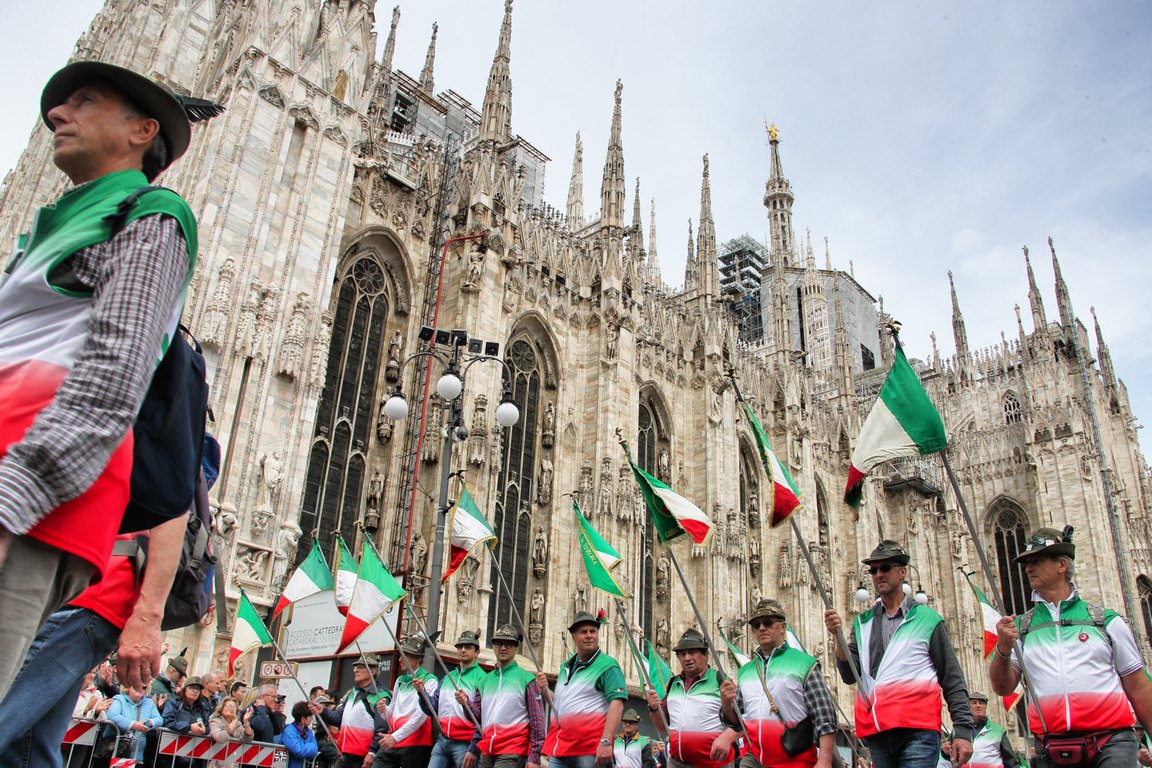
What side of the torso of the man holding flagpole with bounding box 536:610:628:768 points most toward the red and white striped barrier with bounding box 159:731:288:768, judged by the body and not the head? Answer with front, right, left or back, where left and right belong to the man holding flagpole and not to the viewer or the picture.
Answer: right

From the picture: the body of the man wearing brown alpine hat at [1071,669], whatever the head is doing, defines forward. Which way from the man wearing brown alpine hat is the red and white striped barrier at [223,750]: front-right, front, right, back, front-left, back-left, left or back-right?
front-right

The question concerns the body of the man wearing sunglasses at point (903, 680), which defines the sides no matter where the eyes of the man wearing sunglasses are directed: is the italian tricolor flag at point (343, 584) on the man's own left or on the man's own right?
on the man's own right

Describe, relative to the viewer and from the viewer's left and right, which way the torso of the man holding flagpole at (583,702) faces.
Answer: facing the viewer and to the left of the viewer

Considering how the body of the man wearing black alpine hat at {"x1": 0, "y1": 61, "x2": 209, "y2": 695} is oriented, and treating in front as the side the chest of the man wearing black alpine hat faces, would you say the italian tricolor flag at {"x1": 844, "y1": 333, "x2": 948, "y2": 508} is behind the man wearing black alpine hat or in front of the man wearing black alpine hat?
behind

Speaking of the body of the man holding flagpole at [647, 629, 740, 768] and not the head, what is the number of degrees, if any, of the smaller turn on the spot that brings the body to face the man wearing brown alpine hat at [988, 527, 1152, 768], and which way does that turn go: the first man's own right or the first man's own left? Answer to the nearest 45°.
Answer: approximately 90° to the first man's own left

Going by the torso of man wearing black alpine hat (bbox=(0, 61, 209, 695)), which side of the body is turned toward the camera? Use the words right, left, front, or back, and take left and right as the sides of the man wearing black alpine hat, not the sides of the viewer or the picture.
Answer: left

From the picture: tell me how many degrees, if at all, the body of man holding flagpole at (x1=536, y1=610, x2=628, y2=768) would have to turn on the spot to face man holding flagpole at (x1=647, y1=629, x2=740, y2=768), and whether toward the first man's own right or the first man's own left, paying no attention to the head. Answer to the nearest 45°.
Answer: approximately 135° to the first man's own left

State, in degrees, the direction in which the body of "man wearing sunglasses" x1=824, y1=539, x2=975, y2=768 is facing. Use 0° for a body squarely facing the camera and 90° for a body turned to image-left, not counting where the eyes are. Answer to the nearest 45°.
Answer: approximately 45°

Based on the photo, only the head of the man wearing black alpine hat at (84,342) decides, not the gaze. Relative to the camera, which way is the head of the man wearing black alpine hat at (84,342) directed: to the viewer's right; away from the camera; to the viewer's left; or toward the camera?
to the viewer's left

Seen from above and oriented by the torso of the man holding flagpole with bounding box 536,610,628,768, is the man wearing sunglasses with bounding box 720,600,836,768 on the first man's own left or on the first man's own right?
on the first man's own left

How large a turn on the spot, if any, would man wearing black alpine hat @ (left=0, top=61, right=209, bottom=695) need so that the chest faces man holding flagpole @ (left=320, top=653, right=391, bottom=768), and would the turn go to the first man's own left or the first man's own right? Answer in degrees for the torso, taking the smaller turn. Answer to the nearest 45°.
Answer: approximately 135° to the first man's own right

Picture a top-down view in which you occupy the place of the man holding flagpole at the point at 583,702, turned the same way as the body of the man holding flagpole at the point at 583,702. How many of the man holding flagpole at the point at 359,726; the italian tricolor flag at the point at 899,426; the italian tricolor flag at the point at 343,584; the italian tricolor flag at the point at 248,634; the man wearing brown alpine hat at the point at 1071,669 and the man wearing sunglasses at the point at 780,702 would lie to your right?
3

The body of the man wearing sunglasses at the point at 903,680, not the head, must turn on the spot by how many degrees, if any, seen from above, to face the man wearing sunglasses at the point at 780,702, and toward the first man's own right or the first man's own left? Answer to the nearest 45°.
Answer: approximately 90° to the first man's own right

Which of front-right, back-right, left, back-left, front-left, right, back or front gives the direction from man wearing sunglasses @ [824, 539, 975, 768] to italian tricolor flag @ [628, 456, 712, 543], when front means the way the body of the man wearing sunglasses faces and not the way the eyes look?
right
